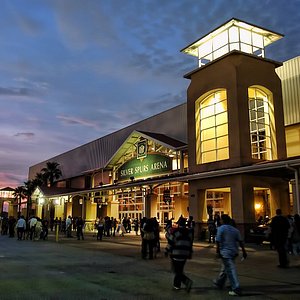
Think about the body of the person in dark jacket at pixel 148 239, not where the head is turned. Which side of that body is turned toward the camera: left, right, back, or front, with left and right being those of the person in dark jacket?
back

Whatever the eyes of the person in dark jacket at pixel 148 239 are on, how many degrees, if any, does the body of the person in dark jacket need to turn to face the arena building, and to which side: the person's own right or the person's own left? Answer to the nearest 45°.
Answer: approximately 45° to the person's own right

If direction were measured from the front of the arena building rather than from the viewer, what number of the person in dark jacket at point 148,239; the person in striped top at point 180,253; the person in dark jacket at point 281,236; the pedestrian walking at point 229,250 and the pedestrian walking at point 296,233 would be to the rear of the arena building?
0

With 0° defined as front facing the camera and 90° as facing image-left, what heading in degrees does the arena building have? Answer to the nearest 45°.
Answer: approximately 45°

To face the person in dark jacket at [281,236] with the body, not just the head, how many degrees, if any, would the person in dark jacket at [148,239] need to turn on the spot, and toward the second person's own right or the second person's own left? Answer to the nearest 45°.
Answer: approximately 135° to the second person's own right

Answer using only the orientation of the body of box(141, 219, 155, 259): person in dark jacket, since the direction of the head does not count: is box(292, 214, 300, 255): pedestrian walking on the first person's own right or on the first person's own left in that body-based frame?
on the first person's own right

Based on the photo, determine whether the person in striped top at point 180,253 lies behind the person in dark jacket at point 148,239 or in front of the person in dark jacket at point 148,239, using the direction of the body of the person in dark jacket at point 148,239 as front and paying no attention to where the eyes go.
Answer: behind

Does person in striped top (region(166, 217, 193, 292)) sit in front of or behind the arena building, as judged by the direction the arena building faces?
in front

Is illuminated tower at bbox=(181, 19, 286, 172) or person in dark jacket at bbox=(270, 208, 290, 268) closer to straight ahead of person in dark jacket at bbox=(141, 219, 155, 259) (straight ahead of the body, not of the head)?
the illuminated tower

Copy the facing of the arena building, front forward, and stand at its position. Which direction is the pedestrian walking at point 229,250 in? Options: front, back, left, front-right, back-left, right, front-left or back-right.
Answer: front-left

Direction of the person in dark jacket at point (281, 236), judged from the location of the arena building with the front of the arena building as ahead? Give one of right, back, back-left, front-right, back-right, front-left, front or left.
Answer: front-left

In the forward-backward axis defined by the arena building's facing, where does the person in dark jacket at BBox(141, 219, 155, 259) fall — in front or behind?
in front

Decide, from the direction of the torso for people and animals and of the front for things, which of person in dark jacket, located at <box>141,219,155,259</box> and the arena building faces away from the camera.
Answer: the person in dark jacket
